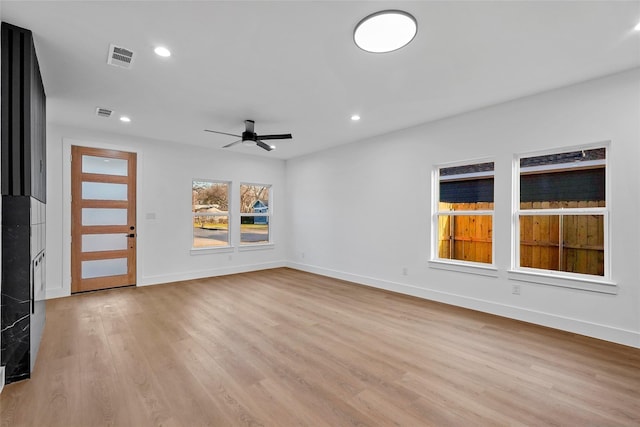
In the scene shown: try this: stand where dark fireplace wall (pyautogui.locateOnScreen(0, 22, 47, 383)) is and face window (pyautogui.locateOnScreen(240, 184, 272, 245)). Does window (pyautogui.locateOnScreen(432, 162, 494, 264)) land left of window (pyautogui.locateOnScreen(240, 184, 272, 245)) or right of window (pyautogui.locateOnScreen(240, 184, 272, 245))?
right

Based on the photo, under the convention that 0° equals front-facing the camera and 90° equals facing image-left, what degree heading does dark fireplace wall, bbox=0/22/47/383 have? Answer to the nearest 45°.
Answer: approximately 270°

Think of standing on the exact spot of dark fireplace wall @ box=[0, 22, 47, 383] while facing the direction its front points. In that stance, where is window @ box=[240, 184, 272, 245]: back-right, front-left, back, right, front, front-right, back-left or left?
front-left

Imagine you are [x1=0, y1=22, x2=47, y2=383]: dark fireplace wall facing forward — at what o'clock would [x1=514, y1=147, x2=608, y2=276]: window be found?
The window is roughly at 1 o'clock from the dark fireplace wall.

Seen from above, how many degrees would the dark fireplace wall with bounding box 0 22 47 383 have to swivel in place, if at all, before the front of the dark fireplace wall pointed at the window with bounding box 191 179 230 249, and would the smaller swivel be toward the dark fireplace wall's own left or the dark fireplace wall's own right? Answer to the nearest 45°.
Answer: approximately 45° to the dark fireplace wall's own left

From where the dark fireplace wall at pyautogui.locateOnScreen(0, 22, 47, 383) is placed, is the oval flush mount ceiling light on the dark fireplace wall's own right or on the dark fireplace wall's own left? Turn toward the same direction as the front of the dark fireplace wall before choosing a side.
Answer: on the dark fireplace wall's own right

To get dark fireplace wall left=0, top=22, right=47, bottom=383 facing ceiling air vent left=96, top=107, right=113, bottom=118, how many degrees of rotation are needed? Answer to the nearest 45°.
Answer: approximately 45° to its left

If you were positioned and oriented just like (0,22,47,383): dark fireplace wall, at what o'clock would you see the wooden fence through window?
The wooden fence through window is roughly at 1 o'clock from the dark fireplace wall.
